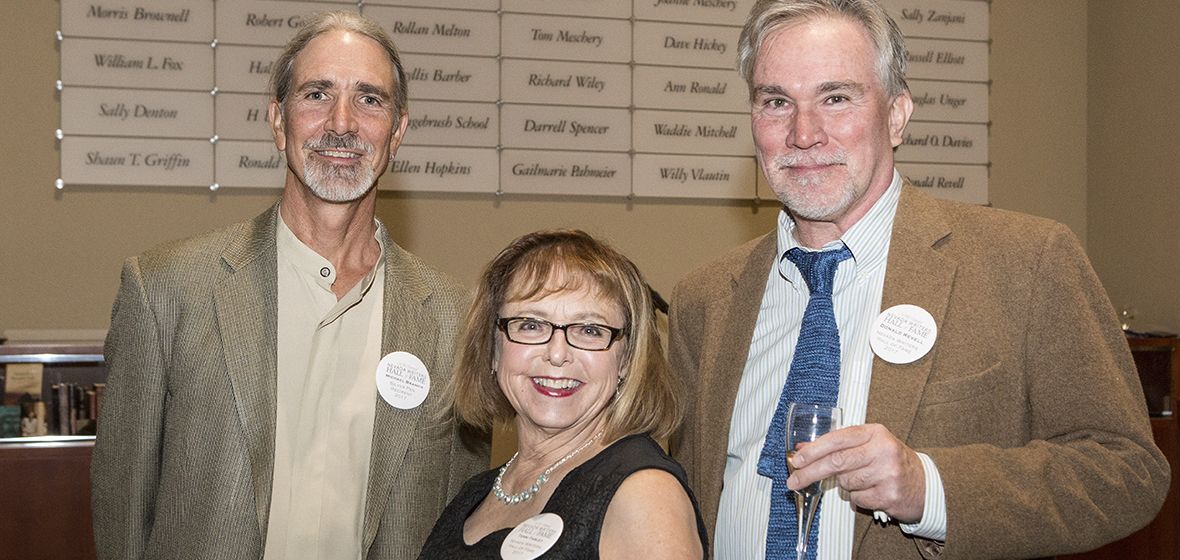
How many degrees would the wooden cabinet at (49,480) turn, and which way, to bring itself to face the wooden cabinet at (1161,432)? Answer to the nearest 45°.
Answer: approximately 90° to its left

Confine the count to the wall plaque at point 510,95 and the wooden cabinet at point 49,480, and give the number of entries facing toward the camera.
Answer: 2

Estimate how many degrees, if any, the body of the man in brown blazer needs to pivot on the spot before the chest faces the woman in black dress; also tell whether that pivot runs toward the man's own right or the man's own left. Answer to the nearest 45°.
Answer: approximately 45° to the man's own right

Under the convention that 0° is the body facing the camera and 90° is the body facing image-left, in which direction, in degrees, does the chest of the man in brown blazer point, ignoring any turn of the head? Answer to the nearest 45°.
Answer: approximately 45°

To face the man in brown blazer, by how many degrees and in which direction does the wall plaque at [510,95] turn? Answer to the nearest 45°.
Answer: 0° — it already faces them
